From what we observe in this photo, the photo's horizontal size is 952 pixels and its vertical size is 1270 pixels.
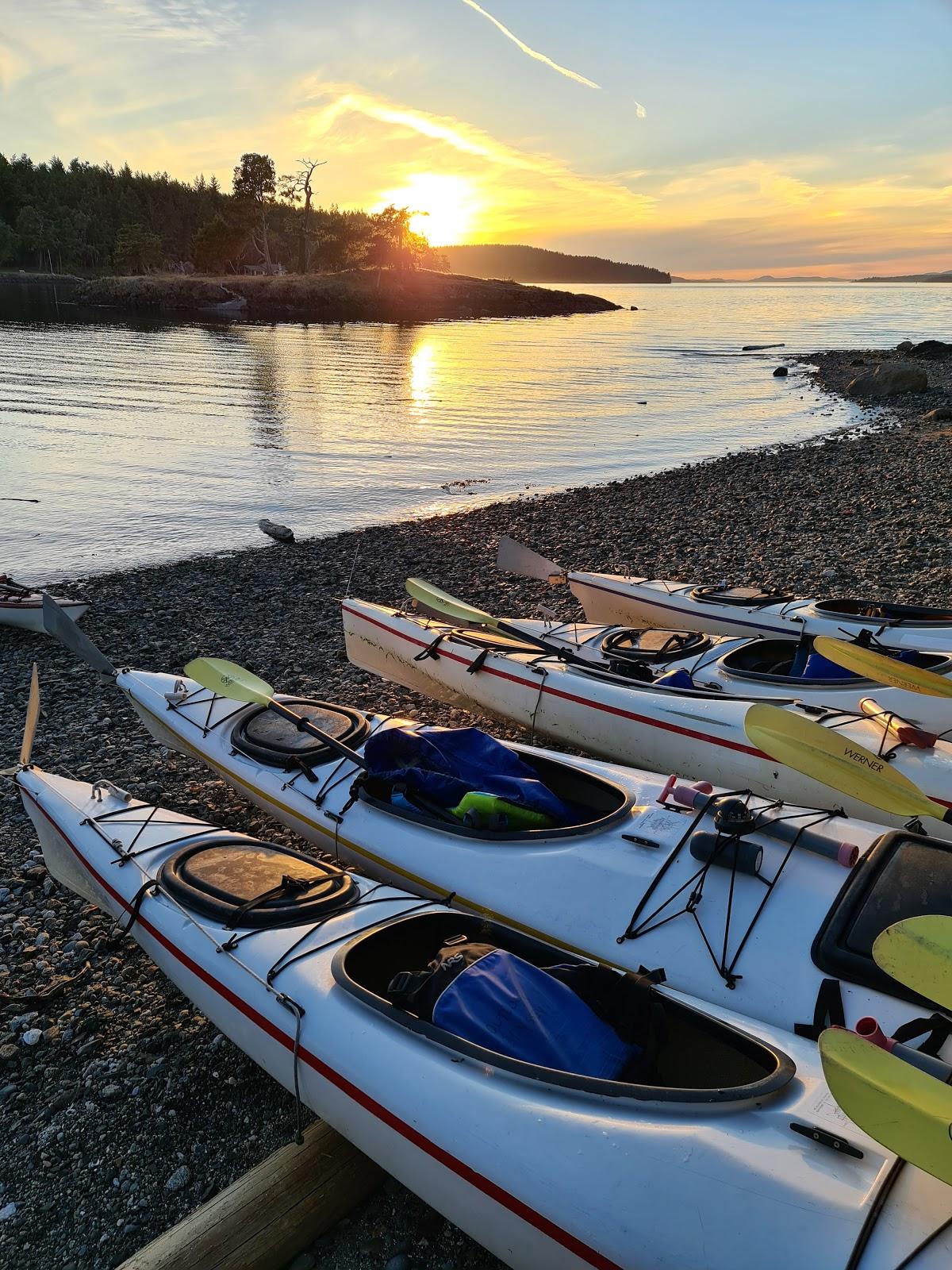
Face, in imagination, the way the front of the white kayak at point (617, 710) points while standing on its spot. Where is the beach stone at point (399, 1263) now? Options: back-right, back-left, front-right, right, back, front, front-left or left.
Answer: front-right

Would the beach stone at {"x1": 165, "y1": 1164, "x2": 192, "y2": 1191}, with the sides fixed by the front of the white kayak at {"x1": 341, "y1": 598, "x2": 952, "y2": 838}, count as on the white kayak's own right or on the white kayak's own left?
on the white kayak's own right

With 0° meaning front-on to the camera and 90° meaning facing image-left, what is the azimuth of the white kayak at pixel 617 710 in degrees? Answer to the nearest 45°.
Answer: approximately 315°

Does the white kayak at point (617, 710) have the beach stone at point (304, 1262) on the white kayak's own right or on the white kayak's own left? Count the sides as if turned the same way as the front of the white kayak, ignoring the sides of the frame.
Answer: on the white kayak's own right

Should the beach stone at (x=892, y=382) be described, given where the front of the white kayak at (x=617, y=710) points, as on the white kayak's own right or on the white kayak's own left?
on the white kayak's own left

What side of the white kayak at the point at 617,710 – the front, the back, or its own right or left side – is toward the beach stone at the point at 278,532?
back
